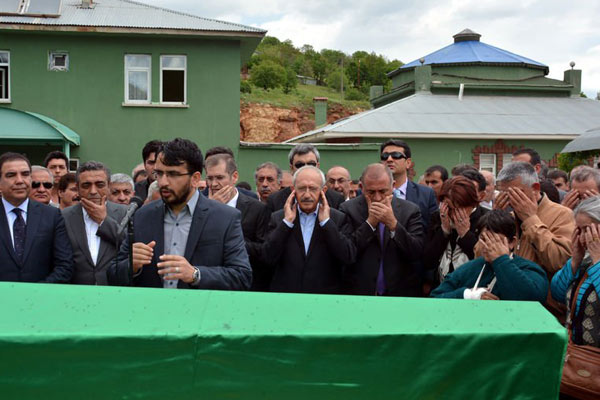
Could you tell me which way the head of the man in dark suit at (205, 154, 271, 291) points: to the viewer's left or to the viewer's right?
to the viewer's left

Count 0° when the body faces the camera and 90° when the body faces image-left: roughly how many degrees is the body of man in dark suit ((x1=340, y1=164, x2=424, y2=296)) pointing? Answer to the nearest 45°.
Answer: approximately 0°

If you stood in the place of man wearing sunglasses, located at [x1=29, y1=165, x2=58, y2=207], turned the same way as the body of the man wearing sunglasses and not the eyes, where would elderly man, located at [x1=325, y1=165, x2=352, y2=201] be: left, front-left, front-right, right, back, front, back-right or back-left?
left

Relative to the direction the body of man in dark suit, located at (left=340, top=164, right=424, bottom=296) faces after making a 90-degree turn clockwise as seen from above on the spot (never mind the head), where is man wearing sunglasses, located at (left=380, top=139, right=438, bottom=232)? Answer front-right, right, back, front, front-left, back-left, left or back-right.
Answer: right

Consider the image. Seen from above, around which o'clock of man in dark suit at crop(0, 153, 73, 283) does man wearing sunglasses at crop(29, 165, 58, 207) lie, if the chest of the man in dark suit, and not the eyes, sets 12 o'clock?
The man wearing sunglasses is roughly at 6 o'clock from the man in dark suit.

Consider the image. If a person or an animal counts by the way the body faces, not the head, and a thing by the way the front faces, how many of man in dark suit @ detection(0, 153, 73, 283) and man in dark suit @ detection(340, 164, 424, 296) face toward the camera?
2

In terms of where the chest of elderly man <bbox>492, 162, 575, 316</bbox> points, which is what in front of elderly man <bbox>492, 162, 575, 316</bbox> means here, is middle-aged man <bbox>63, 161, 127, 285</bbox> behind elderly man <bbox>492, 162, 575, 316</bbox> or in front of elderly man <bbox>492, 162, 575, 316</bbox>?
in front
